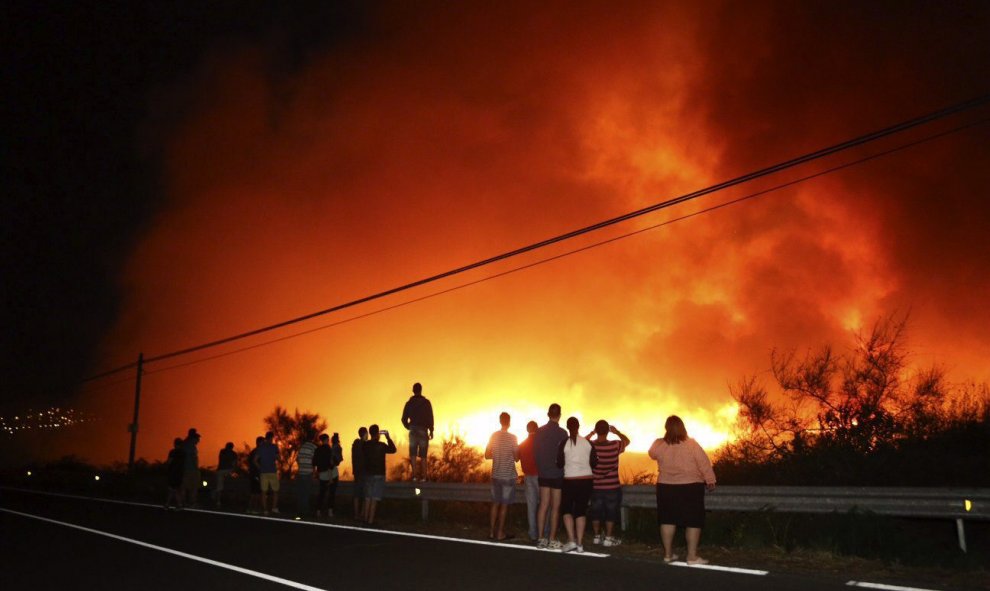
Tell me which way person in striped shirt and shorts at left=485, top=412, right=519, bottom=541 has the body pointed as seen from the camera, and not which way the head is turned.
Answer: away from the camera

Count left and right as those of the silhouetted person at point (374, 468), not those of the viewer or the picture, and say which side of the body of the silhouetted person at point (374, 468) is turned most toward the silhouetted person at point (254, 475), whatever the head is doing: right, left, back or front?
left

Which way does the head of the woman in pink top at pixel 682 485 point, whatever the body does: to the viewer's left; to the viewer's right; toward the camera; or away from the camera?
away from the camera

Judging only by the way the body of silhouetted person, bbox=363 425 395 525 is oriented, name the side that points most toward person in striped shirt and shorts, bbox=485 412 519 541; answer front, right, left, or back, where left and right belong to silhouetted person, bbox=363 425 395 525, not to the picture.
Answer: right

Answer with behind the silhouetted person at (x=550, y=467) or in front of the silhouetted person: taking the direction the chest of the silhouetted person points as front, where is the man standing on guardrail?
in front

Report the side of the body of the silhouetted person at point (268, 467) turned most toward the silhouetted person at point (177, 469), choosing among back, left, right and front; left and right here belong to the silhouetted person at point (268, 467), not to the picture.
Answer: left

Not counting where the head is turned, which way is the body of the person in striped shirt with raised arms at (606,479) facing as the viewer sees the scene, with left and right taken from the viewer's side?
facing away from the viewer

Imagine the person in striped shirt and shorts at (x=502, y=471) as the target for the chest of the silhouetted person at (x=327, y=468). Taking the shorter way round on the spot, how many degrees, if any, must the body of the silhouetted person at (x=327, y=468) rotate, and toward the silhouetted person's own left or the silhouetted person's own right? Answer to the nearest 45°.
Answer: approximately 90° to the silhouetted person's own right

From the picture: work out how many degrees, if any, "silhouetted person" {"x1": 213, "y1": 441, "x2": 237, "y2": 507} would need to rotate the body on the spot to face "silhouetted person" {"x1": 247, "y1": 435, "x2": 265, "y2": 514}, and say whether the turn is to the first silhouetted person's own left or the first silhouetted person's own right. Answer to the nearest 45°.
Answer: approximately 90° to the first silhouetted person's own right

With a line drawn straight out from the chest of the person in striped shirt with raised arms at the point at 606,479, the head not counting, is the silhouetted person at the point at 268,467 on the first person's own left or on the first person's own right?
on the first person's own left

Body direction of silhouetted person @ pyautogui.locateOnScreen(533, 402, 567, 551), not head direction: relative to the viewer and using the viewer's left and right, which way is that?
facing away from the viewer

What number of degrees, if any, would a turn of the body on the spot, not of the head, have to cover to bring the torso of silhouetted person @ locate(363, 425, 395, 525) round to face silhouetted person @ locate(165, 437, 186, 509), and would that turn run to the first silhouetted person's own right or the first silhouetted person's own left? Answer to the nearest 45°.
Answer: approximately 90° to the first silhouetted person's own left

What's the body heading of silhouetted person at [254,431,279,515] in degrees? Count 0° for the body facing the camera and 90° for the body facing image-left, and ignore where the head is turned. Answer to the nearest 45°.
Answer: approximately 225°
